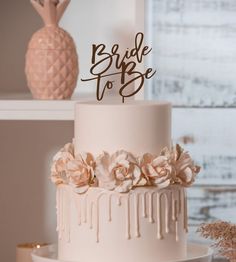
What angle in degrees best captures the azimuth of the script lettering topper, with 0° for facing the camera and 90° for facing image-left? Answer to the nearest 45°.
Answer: approximately 0°
